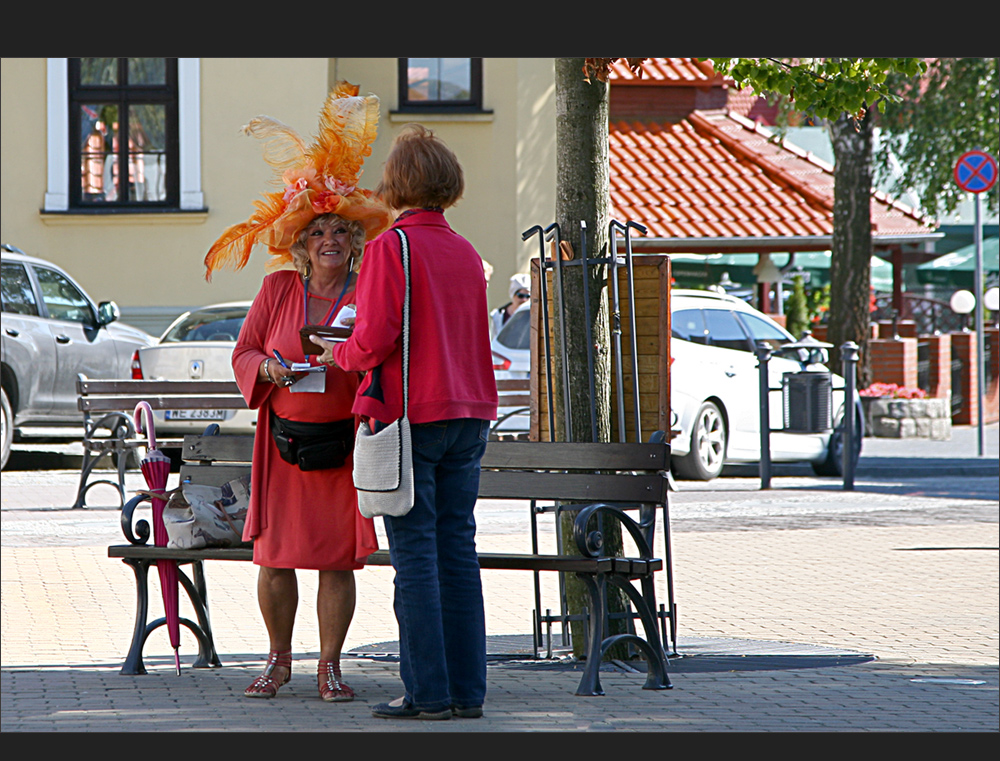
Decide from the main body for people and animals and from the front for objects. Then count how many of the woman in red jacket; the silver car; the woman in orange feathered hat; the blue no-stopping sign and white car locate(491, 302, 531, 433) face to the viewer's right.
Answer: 1

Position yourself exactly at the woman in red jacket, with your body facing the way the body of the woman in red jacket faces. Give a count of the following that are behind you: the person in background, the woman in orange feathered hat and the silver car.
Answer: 0

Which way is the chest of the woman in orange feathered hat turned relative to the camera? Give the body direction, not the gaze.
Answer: toward the camera

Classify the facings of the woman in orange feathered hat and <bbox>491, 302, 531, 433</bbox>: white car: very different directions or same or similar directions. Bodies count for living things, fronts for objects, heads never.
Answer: very different directions

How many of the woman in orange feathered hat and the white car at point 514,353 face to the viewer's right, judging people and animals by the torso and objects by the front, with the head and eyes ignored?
0

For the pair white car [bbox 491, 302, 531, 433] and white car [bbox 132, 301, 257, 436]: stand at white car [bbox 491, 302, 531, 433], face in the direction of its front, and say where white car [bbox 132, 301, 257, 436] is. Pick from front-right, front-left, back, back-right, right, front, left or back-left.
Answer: left

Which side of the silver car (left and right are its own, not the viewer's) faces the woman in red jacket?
right

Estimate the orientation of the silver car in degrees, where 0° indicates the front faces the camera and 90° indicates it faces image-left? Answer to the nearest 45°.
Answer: approximately 270°

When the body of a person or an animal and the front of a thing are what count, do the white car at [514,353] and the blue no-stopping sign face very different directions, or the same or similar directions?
very different directions

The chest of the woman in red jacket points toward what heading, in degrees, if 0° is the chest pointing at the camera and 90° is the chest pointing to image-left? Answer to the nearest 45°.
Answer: approximately 135°

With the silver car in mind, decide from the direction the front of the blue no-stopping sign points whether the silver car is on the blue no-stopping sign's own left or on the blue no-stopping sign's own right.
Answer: on the blue no-stopping sign's own right

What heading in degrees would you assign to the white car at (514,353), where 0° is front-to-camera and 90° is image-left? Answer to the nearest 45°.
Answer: approximately 180°

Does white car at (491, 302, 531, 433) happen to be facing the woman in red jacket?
no

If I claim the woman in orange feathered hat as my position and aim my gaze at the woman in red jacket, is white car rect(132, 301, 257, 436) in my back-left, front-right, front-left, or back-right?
back-left
